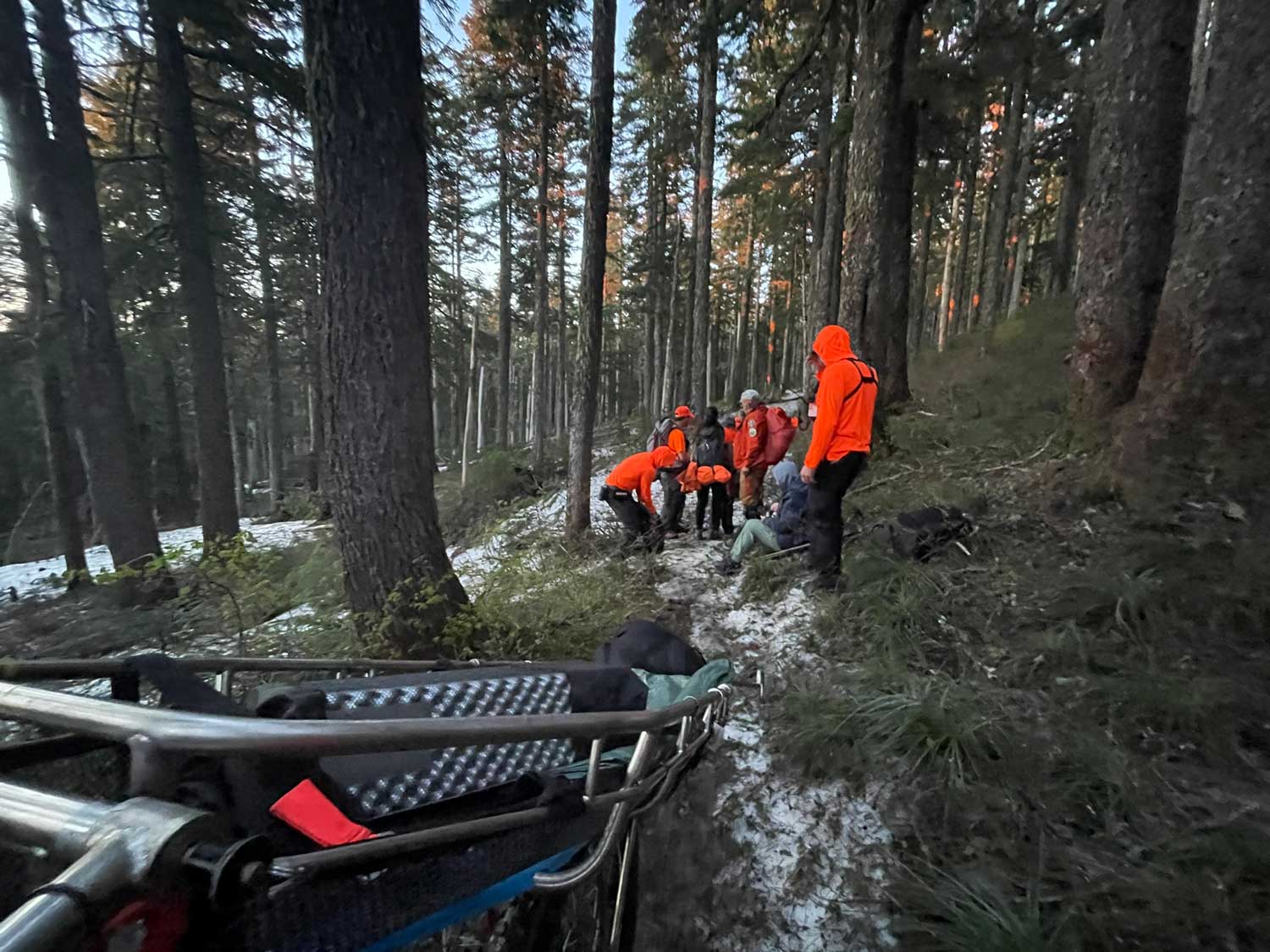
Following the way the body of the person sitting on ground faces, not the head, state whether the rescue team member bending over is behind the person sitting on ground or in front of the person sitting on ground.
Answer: in front

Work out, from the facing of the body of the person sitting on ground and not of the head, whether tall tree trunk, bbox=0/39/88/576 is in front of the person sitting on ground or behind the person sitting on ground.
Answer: in front

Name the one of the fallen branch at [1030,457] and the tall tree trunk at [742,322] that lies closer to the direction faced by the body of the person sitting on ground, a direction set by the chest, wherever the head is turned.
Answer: the tall tree trunk

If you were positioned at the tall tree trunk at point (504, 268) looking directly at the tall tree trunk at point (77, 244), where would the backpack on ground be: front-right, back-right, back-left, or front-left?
front-left

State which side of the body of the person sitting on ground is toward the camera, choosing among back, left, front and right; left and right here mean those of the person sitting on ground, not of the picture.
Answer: left

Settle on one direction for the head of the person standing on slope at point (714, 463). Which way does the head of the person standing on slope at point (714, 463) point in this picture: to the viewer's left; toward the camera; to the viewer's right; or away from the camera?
away from the camera

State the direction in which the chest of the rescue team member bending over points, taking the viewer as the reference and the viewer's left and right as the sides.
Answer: facing to the right of the viewer

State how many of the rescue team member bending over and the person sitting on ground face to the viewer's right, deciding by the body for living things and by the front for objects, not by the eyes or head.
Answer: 1

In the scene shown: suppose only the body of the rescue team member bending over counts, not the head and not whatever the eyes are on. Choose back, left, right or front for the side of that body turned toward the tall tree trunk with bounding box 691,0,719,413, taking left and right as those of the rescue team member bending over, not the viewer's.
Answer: left

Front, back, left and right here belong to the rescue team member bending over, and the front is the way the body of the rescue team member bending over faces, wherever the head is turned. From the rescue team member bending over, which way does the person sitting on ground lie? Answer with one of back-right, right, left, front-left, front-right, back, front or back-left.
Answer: front-right

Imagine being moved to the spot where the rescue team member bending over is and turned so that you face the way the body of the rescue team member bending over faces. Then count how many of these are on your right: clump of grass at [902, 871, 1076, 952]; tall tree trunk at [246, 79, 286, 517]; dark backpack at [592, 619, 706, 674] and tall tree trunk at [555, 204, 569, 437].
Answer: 2

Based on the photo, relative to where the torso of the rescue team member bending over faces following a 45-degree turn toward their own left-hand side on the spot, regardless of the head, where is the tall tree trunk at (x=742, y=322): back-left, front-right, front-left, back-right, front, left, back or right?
front-left

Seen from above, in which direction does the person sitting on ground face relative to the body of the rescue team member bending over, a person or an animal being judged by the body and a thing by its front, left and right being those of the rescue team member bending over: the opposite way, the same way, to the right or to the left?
the opposite way

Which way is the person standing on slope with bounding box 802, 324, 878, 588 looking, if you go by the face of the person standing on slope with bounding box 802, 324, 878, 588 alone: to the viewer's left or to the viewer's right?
to the viewer's left
